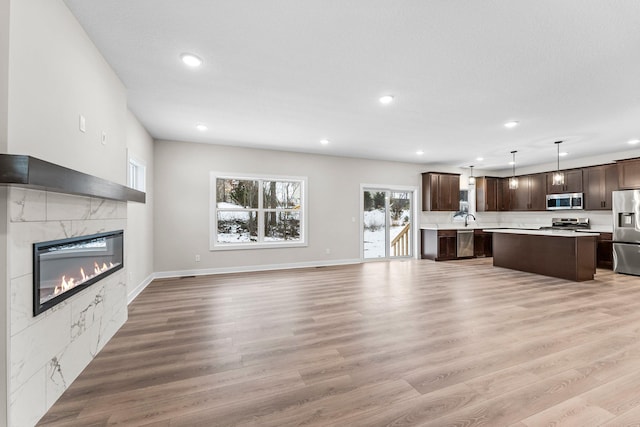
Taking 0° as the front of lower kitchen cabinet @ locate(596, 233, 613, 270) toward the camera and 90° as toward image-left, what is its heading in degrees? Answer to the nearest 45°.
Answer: approximately 0°

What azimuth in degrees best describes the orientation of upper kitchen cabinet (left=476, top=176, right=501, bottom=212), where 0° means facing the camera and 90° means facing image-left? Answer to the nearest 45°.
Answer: approximately 315°

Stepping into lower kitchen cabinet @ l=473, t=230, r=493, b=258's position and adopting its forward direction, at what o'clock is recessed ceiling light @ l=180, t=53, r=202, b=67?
The recessed ceiling light is roughly at 2 o'clock from the lower kitchen cabinet.

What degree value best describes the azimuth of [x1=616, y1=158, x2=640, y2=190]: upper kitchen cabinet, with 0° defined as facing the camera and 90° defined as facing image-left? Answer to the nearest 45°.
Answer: approximately 0°

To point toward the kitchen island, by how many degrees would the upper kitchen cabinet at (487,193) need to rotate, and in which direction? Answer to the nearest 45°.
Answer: approximately 45° to its right

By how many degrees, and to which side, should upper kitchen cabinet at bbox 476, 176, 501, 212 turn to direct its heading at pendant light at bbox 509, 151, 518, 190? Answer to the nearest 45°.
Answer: approximately 45° to its right

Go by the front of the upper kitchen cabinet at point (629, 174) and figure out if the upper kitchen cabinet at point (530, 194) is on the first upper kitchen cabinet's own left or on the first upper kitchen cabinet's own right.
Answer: on the first upper kitchen cabinet's own right

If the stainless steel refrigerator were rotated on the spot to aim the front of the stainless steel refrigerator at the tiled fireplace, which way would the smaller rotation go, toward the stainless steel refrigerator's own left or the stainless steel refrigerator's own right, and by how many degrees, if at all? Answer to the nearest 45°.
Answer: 0° — it already faces it
